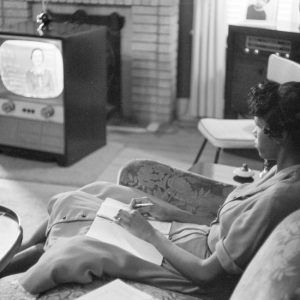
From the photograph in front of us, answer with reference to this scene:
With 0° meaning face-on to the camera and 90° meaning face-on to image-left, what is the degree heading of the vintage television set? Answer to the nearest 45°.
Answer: approximately 45°

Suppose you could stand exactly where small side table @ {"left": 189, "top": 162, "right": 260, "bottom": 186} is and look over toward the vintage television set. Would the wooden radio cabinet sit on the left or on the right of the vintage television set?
right

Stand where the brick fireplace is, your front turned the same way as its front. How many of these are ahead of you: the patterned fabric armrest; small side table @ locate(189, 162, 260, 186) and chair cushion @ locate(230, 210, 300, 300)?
3

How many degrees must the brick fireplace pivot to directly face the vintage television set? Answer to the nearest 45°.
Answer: approximately 45° to its right

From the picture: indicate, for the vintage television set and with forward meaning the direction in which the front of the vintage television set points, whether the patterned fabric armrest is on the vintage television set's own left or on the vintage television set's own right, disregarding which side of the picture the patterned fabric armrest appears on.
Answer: on the vintage television set's own left

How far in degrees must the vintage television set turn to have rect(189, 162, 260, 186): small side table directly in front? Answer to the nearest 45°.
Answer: approximately 90° to its left

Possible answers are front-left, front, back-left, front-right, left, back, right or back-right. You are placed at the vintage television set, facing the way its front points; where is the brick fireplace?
back

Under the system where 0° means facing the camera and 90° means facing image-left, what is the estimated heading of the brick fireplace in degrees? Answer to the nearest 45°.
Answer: approximately 0°

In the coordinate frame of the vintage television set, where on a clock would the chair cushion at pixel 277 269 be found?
The chair cushion is roughly at 10 o'clock from the vintage television set.
